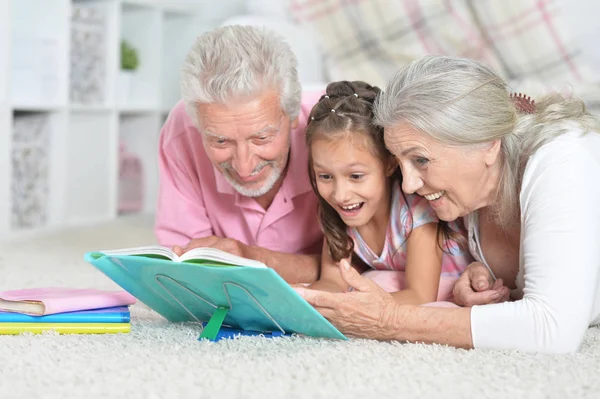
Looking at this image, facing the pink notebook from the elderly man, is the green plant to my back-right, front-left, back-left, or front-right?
back-right

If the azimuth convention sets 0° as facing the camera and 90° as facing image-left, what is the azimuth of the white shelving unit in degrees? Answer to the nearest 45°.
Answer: approximately 315°

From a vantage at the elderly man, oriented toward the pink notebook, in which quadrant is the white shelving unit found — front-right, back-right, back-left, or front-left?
back-right

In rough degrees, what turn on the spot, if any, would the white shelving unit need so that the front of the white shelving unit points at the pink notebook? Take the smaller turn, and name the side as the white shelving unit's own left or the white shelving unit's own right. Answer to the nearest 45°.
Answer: approximately 45° to the white shelving unit's own right

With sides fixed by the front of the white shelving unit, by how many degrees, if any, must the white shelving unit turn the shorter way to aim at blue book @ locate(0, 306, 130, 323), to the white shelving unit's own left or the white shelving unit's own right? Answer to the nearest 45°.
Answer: approximately 45° to the white shelving unit's own right

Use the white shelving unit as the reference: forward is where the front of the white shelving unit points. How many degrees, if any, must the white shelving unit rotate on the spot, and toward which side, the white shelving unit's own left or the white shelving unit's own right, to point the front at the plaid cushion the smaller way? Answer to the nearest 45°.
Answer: approximately 45° to the white shelving unit's own left
